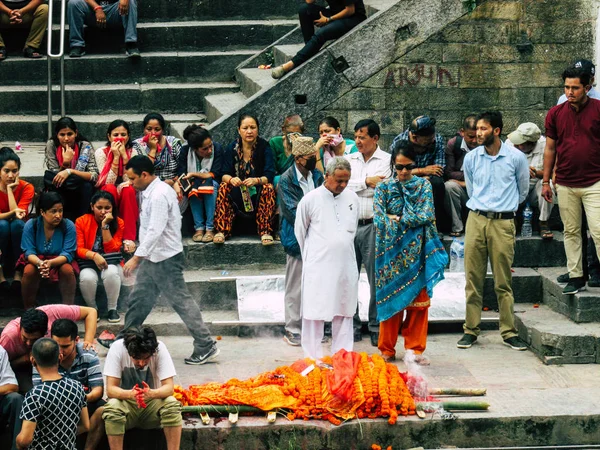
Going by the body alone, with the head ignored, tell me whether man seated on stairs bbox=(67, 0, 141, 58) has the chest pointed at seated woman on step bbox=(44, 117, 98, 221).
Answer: yes

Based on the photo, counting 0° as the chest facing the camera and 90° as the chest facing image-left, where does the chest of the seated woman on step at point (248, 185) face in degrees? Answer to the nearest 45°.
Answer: approximately 0°

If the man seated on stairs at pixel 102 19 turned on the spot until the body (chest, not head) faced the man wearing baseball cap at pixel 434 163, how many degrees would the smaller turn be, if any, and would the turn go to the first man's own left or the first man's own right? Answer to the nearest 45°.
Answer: approximately 45° to the first man's own left

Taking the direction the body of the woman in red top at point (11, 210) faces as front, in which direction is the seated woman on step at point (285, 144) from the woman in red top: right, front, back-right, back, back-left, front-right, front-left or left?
left

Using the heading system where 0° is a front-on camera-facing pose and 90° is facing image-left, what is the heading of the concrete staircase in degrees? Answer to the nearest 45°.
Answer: approximately 0°

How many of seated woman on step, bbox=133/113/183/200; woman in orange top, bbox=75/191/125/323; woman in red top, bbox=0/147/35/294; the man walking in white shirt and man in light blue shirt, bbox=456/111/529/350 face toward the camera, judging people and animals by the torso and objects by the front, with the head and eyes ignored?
4

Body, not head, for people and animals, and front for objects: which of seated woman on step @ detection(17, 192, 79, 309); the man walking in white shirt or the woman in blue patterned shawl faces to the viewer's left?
the man walking in white shirt

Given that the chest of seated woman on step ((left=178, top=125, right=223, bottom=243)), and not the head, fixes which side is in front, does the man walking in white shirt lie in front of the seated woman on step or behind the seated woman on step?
in front

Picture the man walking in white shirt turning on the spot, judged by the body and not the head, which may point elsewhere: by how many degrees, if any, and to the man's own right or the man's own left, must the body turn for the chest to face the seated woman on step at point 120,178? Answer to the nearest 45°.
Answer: approximately 90° to the man's own right

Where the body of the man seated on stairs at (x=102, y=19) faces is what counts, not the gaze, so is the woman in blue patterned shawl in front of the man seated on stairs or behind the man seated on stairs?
in front
